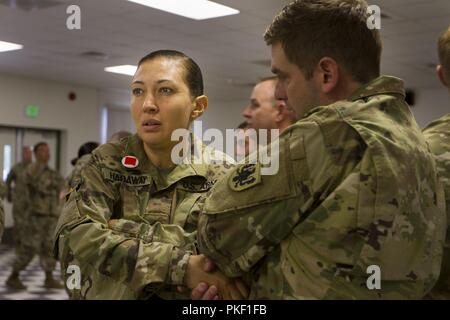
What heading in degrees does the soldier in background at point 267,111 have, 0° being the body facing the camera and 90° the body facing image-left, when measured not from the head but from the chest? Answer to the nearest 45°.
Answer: approximately 90°

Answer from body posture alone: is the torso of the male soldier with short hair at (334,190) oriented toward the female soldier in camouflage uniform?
yes

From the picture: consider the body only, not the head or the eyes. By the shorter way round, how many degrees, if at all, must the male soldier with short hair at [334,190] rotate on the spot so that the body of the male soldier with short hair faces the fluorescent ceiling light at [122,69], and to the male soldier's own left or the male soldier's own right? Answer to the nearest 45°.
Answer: approximately 45° to the male soldier's own right

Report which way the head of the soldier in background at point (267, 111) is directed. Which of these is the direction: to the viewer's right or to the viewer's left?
to the viewer's left

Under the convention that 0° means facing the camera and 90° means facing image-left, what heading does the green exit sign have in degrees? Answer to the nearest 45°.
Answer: approximately 0°

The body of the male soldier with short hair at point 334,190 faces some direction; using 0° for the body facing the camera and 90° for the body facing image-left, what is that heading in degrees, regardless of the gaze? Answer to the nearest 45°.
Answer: approximately 135°
